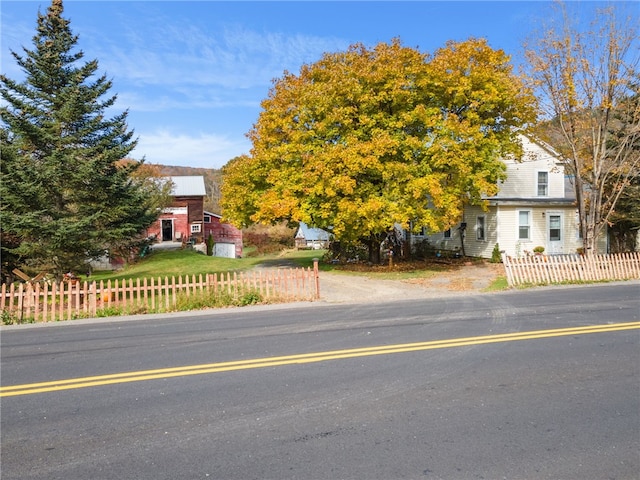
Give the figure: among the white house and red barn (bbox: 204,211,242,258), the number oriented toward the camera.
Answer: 2

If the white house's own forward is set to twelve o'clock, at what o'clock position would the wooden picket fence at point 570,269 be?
The wooden picket fence is roughly at 12 o'clock from the white house.

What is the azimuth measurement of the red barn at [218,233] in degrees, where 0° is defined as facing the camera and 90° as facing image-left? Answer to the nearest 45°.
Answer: approximately 0°

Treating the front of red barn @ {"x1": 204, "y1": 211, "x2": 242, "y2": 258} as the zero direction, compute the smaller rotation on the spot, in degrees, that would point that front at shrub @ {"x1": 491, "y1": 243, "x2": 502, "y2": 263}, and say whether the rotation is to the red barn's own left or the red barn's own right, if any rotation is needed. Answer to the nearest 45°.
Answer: approximately 45° to the red barn's own left

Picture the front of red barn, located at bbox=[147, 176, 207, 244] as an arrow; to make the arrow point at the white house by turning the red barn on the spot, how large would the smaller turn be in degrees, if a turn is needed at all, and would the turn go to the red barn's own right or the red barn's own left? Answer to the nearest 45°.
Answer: approximately 45° to the red barn's own left

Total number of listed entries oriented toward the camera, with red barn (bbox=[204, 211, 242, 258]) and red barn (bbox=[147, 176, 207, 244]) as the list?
2

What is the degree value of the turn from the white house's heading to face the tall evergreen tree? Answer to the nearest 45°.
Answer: approximately 45° to its right

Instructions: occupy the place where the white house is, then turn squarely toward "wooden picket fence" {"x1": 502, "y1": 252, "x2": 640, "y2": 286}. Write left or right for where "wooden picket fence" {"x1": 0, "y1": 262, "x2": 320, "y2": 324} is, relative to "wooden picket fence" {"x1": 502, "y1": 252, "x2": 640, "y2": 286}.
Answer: right
